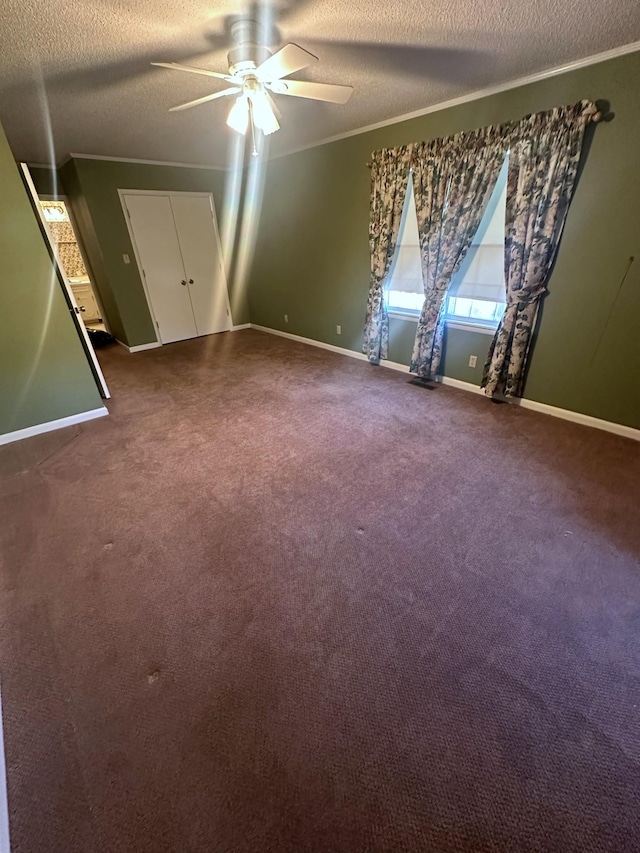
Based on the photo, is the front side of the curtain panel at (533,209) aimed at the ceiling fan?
yes

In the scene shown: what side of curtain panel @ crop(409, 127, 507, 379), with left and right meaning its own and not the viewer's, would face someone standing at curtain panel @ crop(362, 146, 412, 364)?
right

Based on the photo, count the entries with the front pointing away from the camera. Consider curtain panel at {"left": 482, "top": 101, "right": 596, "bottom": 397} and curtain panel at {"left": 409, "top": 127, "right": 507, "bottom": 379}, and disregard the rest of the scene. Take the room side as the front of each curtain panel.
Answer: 0

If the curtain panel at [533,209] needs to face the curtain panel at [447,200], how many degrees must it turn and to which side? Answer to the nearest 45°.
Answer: approximately 45° to its right

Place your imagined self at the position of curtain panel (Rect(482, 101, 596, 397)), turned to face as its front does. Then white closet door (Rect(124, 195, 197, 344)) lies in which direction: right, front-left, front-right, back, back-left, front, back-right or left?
front-right

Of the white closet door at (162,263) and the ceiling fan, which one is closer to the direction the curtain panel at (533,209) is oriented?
the ceiling fan

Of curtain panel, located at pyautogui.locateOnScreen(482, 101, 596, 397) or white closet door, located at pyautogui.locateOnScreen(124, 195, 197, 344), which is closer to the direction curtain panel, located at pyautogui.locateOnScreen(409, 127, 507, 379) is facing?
the white closet door

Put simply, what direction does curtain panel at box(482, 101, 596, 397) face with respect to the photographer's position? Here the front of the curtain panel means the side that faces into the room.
facing the viewer and to the left of the viewer

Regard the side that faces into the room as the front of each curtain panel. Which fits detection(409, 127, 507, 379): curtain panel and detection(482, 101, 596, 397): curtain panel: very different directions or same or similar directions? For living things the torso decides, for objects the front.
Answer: same or similar directions

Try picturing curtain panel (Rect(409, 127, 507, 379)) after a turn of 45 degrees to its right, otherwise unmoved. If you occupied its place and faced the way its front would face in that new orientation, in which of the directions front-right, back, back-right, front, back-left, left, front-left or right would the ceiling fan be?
front-left
